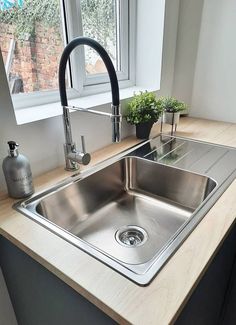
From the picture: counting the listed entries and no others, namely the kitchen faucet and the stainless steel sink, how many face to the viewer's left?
0

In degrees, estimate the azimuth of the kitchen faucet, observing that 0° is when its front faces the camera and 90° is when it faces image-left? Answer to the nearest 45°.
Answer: approximately 315°

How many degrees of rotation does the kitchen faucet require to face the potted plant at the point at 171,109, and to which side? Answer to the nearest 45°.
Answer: approximately 90° to its left

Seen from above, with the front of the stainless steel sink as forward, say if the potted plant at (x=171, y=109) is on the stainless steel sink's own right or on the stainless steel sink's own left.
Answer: on the stainless steel sink's own left
